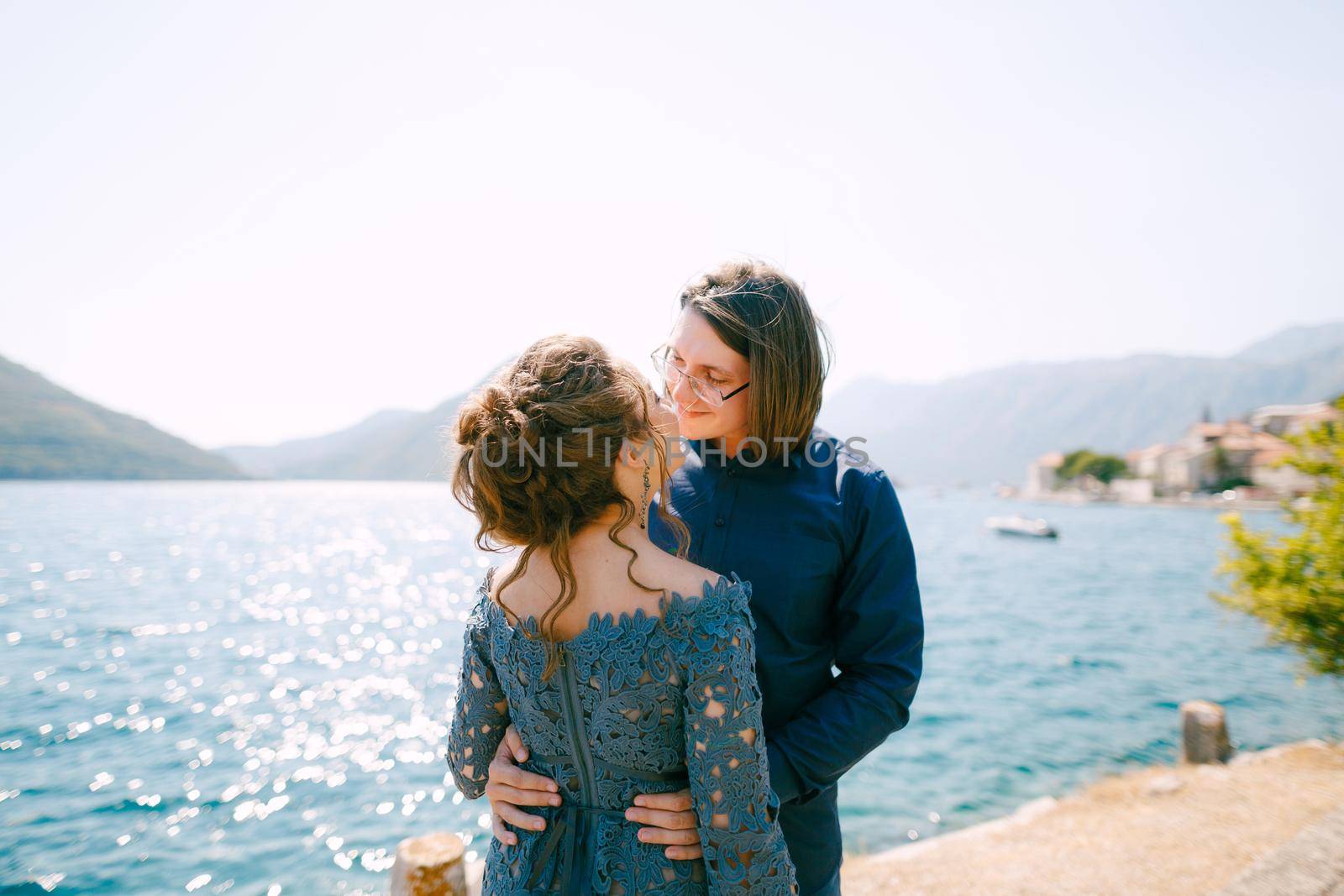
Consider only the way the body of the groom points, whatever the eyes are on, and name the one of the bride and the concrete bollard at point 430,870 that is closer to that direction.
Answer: the bride

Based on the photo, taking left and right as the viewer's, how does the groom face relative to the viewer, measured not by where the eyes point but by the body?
facing the viewer and to the left of the viewer

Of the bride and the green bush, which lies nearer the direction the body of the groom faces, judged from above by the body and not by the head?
the bride

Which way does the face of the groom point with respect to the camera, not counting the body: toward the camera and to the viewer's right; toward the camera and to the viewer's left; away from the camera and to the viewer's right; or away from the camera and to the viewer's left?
toward the camera and to the viewer's left

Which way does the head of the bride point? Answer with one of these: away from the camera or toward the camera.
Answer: away from the camera

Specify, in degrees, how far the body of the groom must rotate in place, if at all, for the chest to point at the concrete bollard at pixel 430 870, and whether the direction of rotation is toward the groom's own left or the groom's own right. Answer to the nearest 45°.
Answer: approximately 90° to the groom's own right

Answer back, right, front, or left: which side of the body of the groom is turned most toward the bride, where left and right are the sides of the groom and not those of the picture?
front
